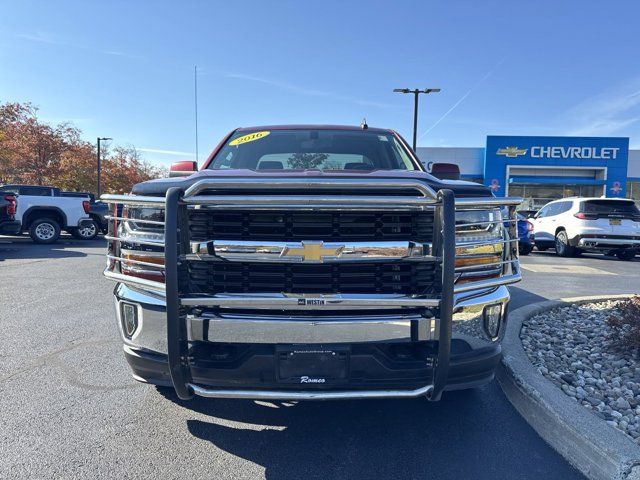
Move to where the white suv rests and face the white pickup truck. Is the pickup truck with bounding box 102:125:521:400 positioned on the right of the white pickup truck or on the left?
left

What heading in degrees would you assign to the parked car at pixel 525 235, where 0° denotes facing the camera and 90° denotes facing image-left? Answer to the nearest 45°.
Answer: approximately 135°

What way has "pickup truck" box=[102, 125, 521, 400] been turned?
toward the camera

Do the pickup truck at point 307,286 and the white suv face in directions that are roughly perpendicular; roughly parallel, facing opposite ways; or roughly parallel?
roughly parallel, facing opposite ways

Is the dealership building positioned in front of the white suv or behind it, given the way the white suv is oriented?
in front

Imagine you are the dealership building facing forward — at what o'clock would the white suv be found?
The white suv is roughly at 12 o'clock from the dealership building.

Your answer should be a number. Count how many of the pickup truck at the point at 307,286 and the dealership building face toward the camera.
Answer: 2

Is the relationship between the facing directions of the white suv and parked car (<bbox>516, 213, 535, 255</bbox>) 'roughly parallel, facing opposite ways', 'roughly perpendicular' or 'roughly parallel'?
roughly parallel

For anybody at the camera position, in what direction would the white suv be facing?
facing away from the viewer and to the left of the viewer

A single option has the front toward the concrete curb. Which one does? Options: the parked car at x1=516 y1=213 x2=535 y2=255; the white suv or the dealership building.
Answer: the dealership building

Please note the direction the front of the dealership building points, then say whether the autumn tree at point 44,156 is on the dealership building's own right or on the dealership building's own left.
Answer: on the dealership building's own right

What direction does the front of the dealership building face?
toward the camera

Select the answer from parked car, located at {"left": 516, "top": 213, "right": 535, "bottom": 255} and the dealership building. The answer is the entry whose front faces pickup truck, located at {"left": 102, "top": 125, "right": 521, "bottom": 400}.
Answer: the dealership building

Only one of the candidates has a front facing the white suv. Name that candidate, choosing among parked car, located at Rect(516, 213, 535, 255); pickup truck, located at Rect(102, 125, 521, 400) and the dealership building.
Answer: the dealership building

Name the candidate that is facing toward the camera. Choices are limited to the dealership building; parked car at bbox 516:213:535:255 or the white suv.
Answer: the dealership building

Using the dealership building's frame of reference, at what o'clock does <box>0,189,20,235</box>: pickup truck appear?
The pickup truck is roughly at 1 o'clock from the dealership building.

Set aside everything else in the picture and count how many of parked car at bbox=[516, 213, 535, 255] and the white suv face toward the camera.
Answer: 0

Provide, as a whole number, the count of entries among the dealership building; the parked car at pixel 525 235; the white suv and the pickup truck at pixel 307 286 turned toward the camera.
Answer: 2

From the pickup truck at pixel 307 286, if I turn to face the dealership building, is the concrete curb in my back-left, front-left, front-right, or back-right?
back-right

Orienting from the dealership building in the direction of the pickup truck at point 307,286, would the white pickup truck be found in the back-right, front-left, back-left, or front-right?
front-right

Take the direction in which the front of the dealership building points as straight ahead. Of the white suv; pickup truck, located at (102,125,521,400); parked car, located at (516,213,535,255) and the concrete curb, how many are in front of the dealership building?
4
